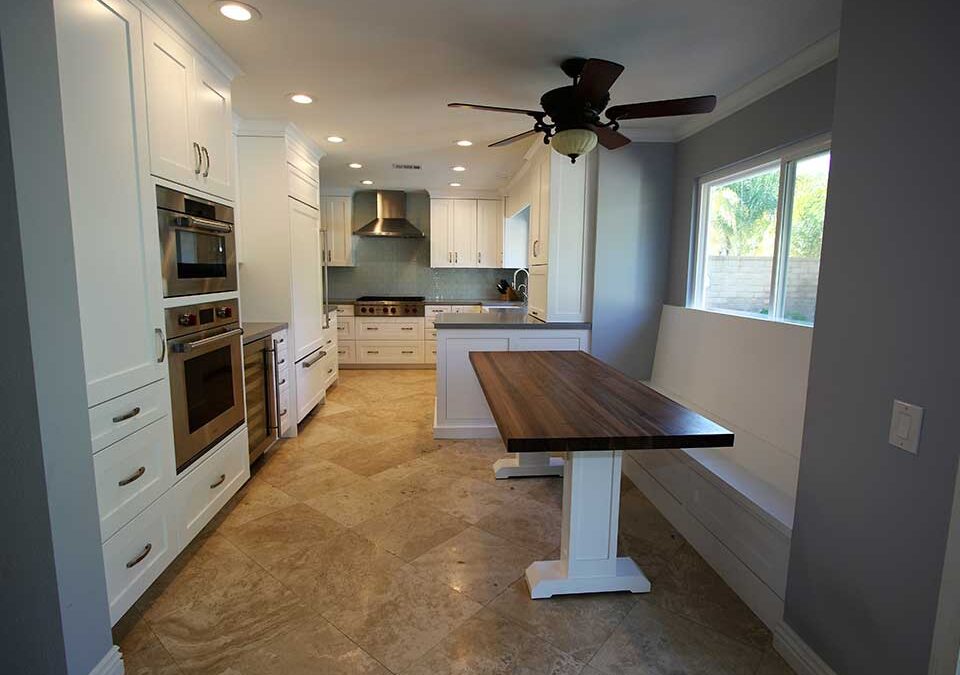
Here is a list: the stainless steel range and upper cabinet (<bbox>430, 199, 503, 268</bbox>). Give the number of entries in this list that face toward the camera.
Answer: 2

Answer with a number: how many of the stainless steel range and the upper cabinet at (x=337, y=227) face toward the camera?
2

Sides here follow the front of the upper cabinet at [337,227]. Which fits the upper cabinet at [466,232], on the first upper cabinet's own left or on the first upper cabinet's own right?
on the first upper cabinet's own left

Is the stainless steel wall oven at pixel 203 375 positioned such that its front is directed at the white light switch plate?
yes

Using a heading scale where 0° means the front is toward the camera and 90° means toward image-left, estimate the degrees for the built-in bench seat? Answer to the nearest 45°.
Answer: approximately 45°

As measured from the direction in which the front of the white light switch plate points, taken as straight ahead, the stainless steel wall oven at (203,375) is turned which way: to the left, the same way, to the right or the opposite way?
the opposite way

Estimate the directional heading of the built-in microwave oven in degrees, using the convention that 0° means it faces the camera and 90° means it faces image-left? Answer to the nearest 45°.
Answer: approximately 315°

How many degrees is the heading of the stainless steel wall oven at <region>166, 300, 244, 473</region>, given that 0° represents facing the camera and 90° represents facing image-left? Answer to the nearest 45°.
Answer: approximately 315°

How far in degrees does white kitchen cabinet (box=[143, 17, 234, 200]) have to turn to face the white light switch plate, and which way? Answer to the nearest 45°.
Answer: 0° — it already faces it

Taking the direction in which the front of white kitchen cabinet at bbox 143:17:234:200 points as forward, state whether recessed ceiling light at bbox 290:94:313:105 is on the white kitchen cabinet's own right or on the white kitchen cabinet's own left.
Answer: on the white kitchen cabinet's own left

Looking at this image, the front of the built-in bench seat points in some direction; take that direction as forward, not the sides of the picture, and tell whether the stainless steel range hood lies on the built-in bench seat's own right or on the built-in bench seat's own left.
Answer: on the built-in bench seat's own right

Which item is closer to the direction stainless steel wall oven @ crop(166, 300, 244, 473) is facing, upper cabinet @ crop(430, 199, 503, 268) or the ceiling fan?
the ceiling fan
